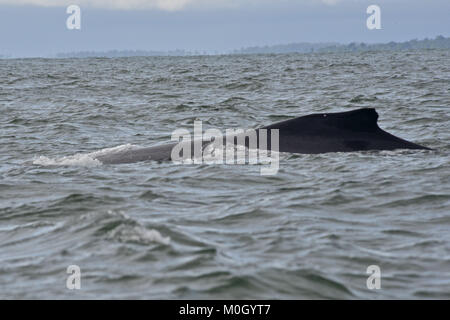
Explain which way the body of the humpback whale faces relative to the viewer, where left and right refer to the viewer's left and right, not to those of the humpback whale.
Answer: facing to the left of the viewer
